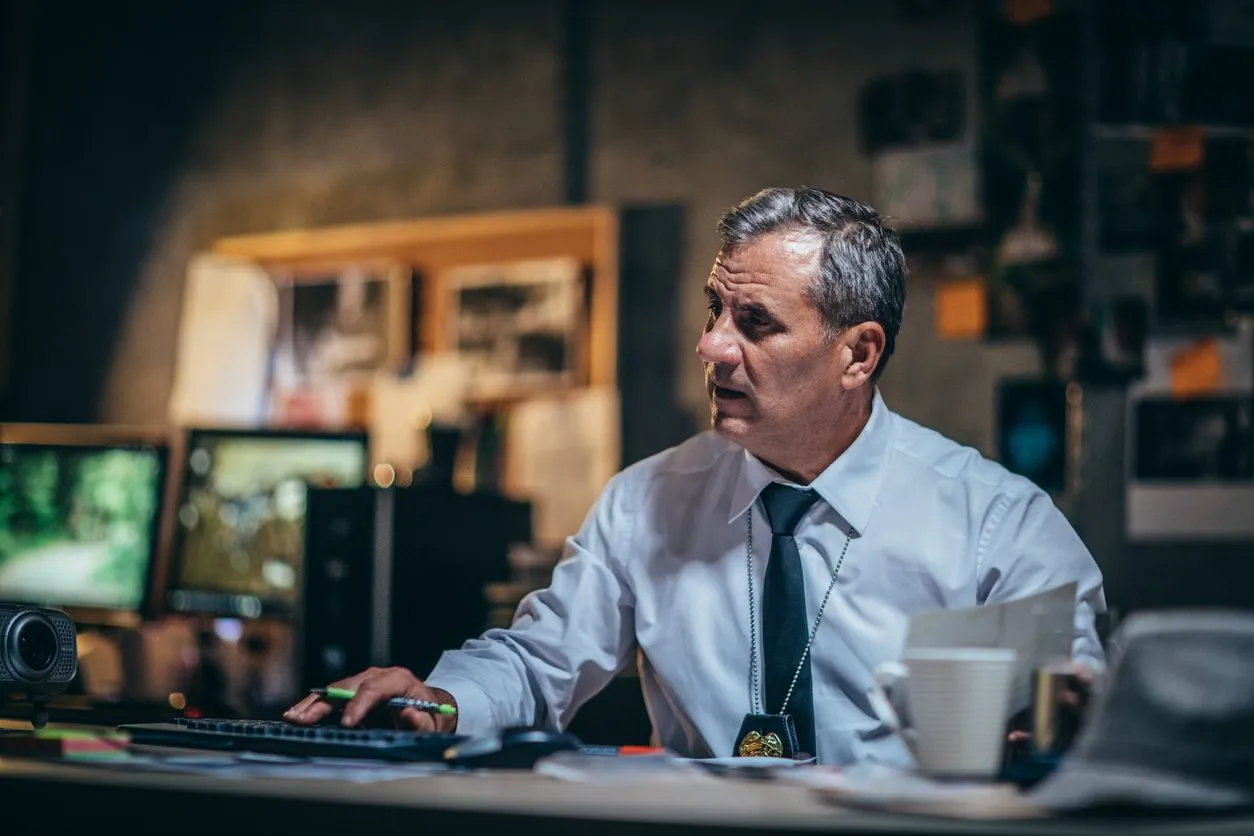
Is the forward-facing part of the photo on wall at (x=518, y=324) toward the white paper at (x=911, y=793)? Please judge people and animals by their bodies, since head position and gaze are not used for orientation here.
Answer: yes

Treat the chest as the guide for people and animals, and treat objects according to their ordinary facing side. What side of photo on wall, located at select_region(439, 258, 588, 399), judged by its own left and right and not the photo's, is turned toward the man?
front

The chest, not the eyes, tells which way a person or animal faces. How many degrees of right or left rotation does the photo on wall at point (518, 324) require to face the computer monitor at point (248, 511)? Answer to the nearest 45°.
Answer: approximately 45° to its right

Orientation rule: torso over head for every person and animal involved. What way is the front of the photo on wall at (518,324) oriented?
toward the camera

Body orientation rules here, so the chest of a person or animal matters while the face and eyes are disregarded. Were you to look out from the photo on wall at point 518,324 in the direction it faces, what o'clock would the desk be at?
The desk is roughly at 12 o'clock from the photo on wall.

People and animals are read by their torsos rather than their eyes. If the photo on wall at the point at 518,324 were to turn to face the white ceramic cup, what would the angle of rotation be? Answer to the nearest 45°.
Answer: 0° — it already faces it

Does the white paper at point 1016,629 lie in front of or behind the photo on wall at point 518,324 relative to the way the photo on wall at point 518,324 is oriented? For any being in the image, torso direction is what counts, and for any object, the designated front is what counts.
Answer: in front

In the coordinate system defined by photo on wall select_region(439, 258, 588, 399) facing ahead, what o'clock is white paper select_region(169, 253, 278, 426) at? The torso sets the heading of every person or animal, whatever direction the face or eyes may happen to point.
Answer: The white paper is roughly at 4 o'clock from the photo on wall.

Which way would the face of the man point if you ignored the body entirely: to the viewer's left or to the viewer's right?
to the viewer's left

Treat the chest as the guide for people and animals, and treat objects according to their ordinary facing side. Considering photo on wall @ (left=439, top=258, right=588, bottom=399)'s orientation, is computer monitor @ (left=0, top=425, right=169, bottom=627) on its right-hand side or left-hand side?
on its right

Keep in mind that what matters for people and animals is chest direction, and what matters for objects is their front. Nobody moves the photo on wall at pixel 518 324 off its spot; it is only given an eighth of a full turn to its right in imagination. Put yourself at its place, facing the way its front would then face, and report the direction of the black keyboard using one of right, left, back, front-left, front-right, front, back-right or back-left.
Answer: front-left
